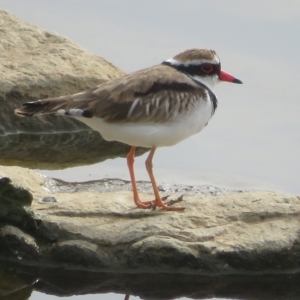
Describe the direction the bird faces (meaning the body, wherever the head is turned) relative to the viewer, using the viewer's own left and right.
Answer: facing to the right of the viewer

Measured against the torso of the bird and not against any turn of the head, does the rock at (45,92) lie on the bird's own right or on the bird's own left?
on the bird's own left
